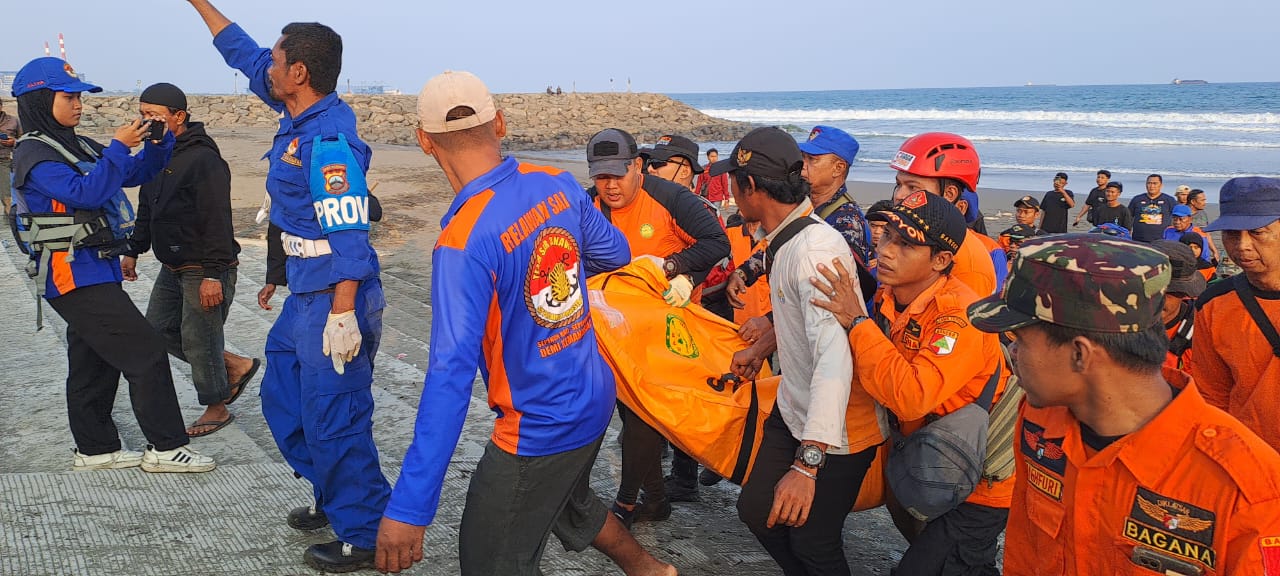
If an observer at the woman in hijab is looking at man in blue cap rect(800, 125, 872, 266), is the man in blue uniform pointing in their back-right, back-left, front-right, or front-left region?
front-right

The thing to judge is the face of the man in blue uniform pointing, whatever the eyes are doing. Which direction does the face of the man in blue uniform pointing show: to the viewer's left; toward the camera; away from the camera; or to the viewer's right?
to the viewer's left

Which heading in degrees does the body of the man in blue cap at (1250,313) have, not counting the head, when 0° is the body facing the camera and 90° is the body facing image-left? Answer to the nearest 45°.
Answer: approximately 45°

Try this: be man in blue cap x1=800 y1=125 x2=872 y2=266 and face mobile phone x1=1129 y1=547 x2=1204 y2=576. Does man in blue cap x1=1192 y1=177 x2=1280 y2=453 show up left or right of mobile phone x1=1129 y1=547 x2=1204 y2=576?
left

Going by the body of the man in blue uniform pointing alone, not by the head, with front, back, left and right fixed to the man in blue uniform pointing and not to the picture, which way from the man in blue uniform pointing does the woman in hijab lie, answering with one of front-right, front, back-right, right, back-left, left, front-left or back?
front-right

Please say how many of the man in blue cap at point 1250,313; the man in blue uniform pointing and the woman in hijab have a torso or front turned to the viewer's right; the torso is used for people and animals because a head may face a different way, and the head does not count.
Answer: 1

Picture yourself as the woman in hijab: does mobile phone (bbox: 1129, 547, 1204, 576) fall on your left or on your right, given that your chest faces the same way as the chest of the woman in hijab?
on your right

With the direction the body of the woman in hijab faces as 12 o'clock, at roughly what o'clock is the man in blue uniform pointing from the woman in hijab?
The man in blue uniform pointing is roughly at 2 o'clock from the woman in hijab.

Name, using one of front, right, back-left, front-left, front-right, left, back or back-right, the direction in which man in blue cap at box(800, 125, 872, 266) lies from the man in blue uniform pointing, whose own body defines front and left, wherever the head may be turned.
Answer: back

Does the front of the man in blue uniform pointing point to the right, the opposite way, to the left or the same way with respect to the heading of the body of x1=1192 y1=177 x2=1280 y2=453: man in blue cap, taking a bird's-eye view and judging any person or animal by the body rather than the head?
the same way

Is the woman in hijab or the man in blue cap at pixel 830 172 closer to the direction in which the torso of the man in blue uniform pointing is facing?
the woman in hijab

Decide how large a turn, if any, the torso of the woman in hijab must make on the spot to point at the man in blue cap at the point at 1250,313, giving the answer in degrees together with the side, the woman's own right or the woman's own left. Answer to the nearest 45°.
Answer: approximately 45° to the woman's own right

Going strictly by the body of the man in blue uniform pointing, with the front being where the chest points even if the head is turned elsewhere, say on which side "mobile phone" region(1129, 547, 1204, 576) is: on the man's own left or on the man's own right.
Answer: on the man's own left

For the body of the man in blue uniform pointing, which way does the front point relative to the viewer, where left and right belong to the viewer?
facing to the left of the viewer

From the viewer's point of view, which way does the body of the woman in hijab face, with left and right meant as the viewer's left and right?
facing to the right of the viewer
